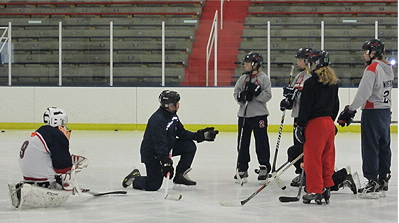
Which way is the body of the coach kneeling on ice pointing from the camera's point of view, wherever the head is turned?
to the viewer's right

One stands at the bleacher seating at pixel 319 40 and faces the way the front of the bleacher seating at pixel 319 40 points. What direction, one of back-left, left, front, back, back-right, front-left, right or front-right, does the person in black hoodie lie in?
front

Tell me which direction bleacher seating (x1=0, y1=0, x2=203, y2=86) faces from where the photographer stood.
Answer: facing the viewer

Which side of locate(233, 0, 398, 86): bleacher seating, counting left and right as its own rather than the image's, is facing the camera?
front

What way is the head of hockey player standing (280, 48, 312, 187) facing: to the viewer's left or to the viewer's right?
to the viewer's left

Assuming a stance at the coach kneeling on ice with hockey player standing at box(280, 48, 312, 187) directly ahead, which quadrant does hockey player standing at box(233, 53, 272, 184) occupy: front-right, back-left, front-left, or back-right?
front-left

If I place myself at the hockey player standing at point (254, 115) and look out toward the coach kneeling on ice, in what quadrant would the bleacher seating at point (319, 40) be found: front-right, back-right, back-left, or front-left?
back-right

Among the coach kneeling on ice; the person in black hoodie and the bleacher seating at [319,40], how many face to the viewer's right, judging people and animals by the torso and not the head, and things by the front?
1

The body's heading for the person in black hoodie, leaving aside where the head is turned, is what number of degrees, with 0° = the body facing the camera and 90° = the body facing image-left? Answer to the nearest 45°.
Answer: approximately 135°

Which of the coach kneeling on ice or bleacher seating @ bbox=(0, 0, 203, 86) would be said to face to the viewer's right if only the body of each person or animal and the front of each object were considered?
the coach kneeling on ice

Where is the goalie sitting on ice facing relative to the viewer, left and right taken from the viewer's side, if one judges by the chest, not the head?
facing to the right of the viewer

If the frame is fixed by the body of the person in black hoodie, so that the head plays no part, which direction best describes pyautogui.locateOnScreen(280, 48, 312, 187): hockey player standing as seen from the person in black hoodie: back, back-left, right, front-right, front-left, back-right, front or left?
front-right

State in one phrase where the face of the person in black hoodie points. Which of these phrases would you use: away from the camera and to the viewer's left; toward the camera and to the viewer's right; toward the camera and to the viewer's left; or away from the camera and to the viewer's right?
away from the camera and to the viewer's left

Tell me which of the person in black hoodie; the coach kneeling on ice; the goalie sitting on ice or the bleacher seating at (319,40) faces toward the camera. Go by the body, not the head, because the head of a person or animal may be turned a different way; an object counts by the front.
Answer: the bleacher seating

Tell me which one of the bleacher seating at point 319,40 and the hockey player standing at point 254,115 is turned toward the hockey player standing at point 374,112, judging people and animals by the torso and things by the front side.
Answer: the bleacher seating

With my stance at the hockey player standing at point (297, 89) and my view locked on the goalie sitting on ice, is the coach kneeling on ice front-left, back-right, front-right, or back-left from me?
front-right

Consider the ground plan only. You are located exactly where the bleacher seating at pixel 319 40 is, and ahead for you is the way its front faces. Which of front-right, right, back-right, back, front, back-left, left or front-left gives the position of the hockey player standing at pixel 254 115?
front

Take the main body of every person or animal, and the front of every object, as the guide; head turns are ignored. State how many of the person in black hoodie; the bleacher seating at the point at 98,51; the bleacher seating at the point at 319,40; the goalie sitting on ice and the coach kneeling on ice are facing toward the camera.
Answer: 2
